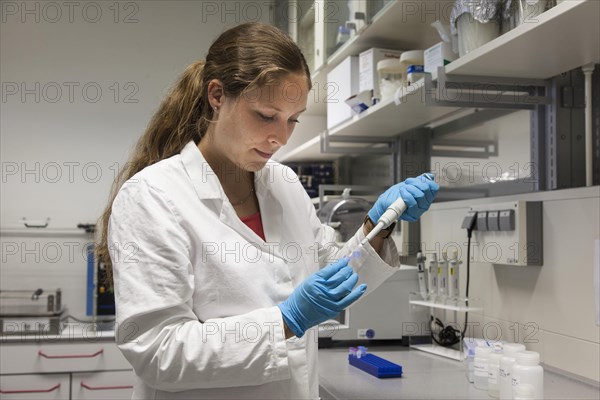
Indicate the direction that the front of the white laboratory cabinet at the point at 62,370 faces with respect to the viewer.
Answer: facing the viewer

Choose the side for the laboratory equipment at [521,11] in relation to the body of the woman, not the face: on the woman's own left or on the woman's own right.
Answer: on the woman's own left

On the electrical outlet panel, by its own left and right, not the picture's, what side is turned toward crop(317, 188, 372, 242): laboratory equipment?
right

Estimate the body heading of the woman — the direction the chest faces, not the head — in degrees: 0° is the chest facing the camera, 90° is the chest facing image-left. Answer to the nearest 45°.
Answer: approximately 315°

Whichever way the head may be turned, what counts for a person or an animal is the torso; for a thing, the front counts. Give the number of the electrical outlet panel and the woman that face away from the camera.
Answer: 0

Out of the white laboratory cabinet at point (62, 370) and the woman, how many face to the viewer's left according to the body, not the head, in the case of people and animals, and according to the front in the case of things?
0

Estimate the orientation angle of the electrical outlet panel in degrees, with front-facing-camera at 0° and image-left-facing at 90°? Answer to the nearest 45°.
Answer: approximately 45°

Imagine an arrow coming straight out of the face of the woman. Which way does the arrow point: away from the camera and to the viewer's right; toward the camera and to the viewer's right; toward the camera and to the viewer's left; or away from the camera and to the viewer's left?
toward the camera and to the viewer's right

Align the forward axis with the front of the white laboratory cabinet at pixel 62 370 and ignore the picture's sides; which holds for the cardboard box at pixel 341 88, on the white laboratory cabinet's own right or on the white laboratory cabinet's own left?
on the white laboratory cabinet's own left

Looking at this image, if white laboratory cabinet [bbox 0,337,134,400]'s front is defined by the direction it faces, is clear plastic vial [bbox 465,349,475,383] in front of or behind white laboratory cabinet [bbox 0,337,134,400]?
in front
